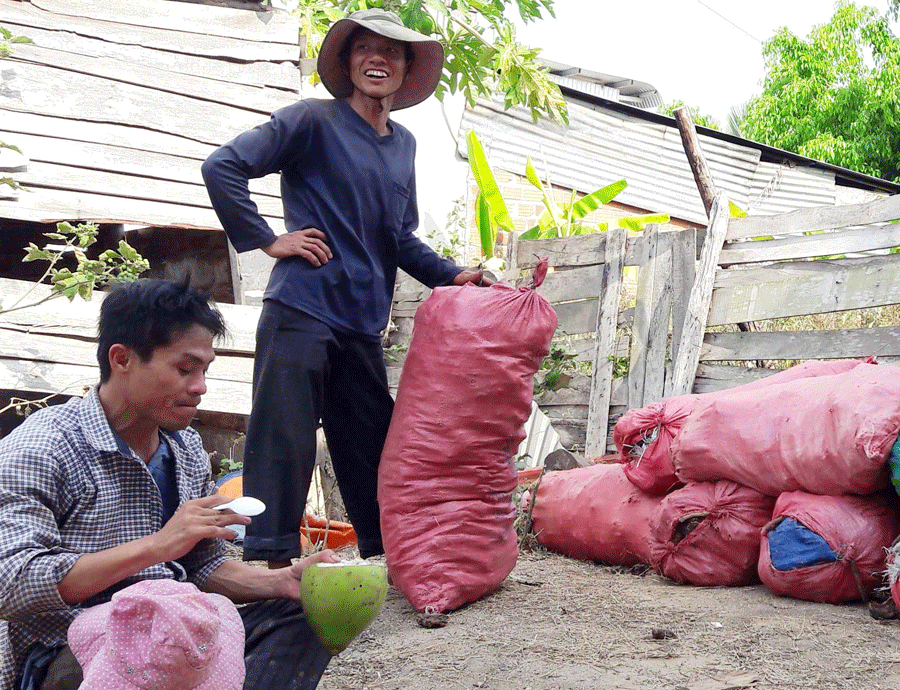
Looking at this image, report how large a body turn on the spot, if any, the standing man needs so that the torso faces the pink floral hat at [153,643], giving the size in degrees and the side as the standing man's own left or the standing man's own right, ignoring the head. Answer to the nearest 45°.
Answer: approximately 45° to the standing man's own right

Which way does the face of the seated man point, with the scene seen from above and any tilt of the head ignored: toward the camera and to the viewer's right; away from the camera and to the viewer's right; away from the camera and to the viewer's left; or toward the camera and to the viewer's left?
toward the camera and to the viewer's right

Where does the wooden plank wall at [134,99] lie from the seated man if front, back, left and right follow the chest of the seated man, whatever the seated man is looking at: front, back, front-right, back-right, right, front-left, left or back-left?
back-left

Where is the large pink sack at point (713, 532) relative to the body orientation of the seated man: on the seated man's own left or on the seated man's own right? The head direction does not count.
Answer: on the seated man's own left

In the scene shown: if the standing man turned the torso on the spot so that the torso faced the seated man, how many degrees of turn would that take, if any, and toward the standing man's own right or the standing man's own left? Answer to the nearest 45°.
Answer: approximately 45° to the standing man's own right

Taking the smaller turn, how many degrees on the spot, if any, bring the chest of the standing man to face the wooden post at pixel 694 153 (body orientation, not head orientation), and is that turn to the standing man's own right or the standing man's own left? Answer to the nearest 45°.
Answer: approximately 90° to the standing man's own left

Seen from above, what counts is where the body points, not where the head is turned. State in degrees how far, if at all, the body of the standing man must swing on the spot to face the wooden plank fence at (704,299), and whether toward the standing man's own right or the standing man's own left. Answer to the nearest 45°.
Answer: approximately 90° to the standing man's own left
